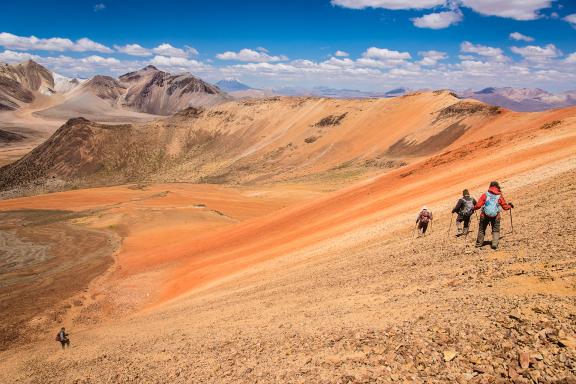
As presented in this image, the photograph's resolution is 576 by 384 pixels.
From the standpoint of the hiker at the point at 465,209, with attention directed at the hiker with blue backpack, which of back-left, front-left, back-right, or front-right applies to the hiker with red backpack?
back-right

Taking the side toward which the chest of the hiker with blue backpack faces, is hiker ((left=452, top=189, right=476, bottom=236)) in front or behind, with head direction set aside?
in front

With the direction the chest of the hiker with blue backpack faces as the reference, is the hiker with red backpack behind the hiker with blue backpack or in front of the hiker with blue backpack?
in front

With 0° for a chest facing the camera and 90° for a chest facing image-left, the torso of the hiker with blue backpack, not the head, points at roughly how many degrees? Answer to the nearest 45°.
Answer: approximately 180°
